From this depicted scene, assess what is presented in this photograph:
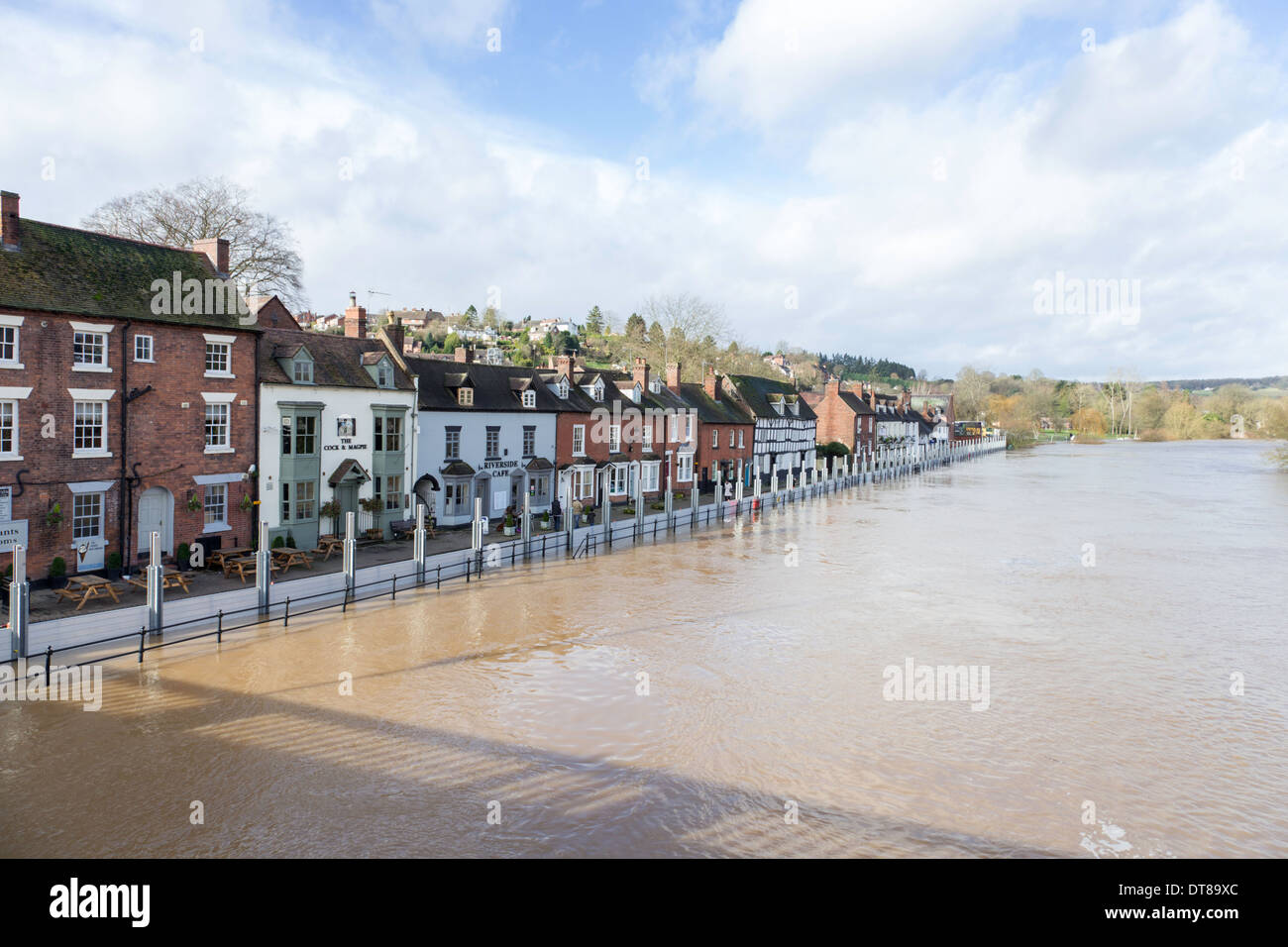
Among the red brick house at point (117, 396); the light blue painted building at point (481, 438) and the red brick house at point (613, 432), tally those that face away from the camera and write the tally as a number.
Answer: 0

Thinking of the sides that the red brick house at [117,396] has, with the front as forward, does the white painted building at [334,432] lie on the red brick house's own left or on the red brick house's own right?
on the red brick house's own left

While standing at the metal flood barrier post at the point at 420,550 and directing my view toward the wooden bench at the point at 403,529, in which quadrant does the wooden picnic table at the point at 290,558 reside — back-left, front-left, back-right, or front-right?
front-left

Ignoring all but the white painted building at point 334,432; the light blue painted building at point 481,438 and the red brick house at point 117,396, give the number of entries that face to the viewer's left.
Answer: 0

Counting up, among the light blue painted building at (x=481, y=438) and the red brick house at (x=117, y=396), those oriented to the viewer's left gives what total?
0

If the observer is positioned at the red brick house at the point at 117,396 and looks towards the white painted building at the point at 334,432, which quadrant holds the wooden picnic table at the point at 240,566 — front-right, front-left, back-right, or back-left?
front-right

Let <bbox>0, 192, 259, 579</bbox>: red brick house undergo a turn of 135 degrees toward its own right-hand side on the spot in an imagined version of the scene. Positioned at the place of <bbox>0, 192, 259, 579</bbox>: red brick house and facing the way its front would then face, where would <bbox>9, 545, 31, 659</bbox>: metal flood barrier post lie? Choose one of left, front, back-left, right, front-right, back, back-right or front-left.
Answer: left

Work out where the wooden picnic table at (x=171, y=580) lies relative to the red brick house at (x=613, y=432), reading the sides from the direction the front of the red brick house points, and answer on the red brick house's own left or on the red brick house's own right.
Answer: on the red brick house's own right

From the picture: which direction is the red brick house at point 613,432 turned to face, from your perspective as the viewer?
facing the viewer and to the right of the viewer

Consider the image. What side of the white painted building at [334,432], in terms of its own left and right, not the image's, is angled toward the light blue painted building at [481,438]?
left
